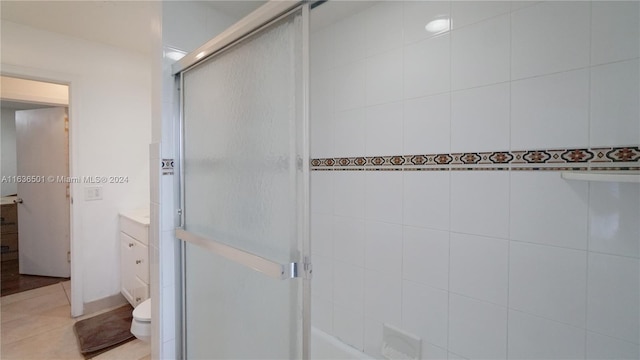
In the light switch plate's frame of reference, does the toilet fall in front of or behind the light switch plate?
in front

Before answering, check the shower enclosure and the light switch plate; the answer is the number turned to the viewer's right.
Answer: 0

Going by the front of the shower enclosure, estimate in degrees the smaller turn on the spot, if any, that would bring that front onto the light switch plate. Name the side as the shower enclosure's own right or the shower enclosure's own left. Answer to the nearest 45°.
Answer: approximately 45° to the shower enclosure's own right

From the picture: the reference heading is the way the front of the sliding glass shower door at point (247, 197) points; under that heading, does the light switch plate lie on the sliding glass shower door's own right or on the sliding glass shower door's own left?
on the sliding glass shower door's own right

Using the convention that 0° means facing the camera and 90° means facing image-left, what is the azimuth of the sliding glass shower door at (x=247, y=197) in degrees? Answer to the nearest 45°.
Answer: approximately 45°

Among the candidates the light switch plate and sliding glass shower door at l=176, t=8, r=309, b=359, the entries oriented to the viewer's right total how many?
0

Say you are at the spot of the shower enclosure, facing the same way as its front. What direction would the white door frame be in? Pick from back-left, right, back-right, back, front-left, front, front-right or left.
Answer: front-right

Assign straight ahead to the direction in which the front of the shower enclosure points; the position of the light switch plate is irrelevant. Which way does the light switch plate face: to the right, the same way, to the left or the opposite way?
to the left

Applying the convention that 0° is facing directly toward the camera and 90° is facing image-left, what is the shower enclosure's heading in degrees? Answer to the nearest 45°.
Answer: approximately 45°

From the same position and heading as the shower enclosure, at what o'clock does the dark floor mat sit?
The dark floor mat is roughly at 2 o'clock from the shower enclosure.

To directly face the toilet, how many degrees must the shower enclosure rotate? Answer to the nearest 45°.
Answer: approximately 45° to its right
